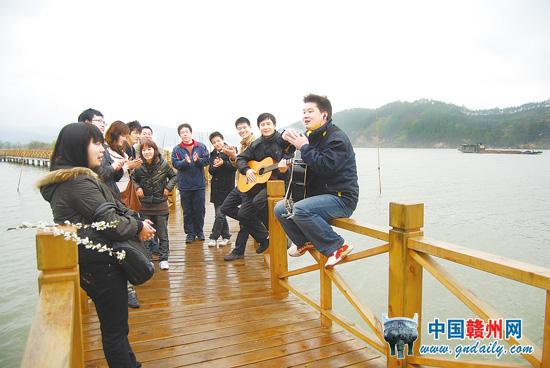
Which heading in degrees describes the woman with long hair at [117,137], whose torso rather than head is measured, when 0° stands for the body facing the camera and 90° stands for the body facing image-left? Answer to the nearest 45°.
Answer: approximately 315°

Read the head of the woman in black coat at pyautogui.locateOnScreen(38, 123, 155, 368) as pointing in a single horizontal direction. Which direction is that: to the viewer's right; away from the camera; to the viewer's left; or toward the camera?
to the viewer's right

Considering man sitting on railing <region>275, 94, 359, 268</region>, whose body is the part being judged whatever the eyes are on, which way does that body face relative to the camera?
to the viewer's left

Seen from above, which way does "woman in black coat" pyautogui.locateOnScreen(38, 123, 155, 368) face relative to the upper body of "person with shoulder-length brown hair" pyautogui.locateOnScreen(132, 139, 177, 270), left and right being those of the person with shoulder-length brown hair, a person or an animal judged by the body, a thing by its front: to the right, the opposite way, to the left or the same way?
to the left

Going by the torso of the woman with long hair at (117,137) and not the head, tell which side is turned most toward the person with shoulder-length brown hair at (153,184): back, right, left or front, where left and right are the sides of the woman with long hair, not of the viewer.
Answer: left

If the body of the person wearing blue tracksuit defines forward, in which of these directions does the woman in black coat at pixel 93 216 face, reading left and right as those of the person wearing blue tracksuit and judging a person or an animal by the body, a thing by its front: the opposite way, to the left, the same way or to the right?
to the left

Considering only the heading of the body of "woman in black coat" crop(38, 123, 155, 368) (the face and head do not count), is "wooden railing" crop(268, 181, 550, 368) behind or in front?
in front

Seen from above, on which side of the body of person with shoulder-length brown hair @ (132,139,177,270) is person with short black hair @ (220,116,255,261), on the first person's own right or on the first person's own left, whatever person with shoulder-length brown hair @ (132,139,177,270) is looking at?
on the first person's own left

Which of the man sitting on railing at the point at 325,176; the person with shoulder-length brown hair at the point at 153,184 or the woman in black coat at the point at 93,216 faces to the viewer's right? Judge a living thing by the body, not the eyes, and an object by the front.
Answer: the woman in black coat

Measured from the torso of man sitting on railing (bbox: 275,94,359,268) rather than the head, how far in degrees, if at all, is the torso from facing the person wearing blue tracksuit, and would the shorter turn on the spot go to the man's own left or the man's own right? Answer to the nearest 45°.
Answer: approximately 45° to the man's own right

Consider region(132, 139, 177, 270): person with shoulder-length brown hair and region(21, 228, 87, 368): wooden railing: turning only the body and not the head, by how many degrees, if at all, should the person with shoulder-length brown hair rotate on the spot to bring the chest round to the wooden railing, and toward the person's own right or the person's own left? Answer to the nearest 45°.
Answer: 0° — they already face it

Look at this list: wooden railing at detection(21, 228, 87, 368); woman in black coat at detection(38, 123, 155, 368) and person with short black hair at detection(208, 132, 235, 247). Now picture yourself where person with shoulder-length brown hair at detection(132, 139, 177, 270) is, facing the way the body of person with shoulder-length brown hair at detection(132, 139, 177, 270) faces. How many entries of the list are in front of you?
2

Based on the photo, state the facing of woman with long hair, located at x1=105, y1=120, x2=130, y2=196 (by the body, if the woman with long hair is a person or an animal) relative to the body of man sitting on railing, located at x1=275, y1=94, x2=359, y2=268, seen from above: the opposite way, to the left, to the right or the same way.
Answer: the opposite way

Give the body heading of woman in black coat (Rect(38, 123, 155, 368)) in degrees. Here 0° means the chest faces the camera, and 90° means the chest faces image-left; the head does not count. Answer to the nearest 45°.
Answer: approximately 270°

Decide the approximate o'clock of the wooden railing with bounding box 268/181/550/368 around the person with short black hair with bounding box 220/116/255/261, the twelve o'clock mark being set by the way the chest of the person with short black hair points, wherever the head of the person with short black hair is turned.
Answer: The wooden railing is roughly at 10 o'clock from the person with short black hair.
